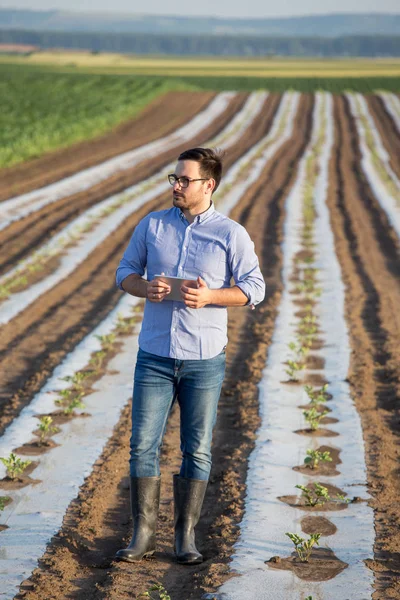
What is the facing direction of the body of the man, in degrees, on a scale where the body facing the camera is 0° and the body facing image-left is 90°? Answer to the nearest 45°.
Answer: approximately 0°

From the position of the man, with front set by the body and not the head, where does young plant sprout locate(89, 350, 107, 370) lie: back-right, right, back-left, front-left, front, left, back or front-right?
back

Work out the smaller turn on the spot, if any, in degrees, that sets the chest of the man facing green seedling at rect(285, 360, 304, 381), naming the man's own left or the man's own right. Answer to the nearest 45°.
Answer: approximately 180°

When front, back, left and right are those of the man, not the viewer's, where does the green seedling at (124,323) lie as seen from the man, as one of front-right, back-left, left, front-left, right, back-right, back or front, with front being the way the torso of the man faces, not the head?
back

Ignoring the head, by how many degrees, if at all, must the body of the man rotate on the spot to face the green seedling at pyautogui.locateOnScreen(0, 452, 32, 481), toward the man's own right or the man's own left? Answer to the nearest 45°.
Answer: approximately 135° to the man's own right

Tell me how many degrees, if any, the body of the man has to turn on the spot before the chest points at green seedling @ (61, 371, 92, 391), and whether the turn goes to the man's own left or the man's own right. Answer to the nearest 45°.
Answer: approximately 180°

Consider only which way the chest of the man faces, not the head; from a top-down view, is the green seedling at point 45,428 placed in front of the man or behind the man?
behind
